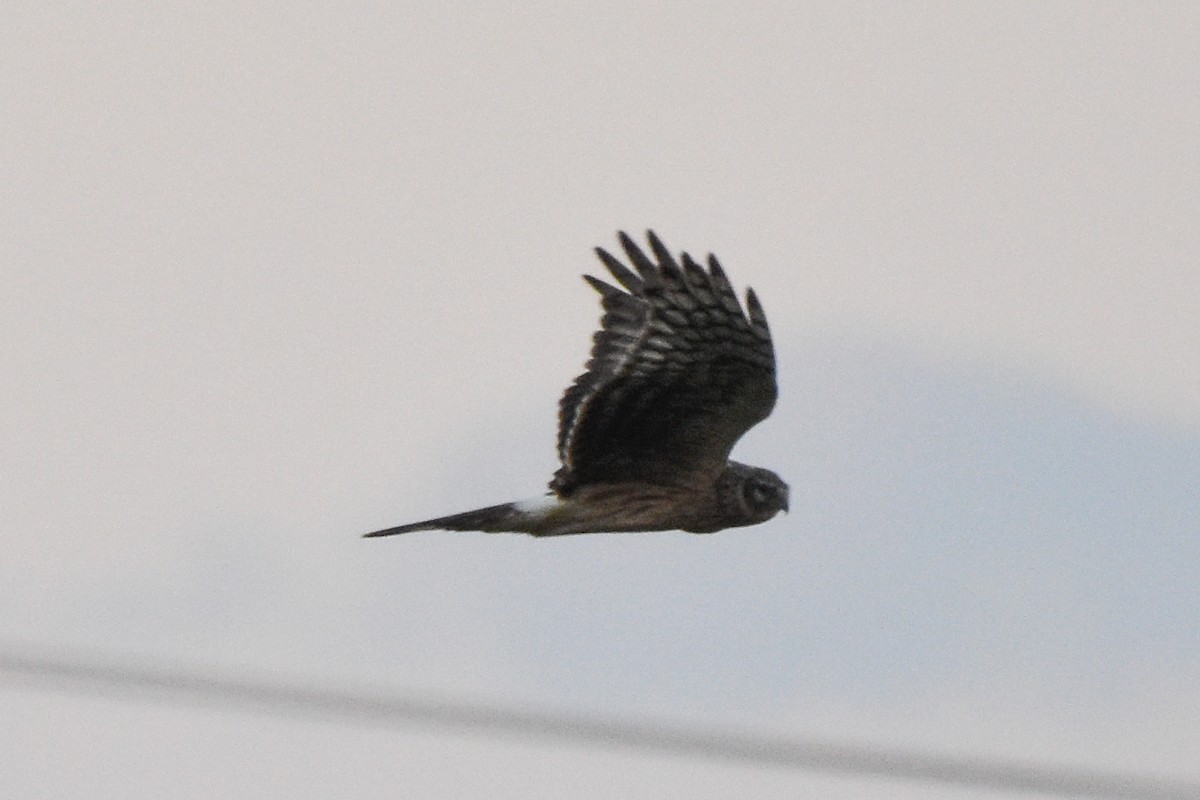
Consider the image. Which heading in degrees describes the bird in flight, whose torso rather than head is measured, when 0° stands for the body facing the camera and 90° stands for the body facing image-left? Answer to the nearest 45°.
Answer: approximately 270°
